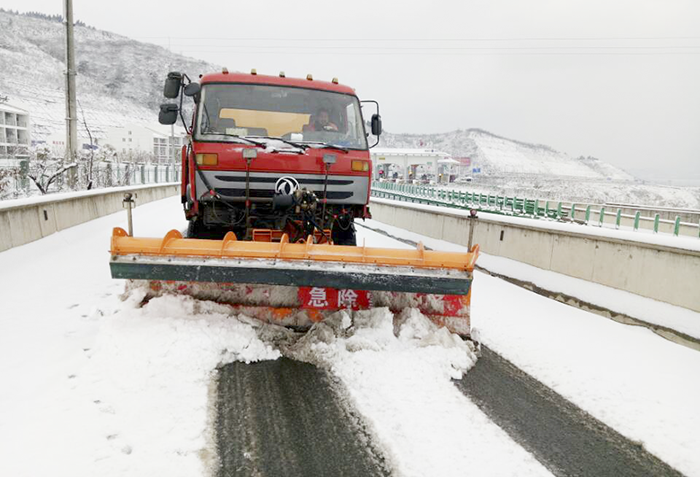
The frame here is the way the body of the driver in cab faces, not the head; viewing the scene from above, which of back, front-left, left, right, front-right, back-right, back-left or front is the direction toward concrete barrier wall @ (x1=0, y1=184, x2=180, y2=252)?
back-right

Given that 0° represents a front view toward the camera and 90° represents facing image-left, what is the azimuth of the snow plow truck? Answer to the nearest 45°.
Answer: approximately 0°

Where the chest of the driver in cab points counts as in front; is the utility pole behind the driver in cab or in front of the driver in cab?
behind

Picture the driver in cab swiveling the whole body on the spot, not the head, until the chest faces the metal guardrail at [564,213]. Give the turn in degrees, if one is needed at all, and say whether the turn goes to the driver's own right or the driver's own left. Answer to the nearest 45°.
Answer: approximately 135° to the driver's own left

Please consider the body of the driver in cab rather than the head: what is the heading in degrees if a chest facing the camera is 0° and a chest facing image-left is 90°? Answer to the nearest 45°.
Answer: approximately 0°

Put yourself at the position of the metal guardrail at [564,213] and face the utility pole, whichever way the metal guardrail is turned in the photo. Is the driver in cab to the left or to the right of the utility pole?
left

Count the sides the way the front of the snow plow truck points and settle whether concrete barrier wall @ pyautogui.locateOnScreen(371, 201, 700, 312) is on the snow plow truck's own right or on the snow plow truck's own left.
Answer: on the snow plow truck's own left

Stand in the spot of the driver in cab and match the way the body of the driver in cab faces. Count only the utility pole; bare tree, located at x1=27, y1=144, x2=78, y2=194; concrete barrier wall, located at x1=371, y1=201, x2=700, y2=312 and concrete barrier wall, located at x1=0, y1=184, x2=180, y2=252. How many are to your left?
1

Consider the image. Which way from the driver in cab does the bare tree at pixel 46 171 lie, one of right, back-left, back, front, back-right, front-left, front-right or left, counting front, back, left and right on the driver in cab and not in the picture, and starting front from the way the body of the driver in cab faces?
back-right

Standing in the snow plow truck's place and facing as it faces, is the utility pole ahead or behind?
behind

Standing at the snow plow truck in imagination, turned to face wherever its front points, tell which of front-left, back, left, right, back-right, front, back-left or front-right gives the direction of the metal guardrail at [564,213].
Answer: back-left
